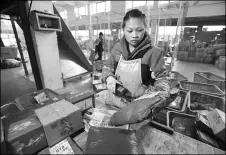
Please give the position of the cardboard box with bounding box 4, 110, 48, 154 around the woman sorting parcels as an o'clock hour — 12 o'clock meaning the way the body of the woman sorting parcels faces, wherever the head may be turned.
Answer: The cardboard box is roughly at 2 o'clock from the woman sorting parcels.

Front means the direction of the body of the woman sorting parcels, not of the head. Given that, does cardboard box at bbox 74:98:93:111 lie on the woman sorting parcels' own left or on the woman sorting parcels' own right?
on the woman sorting parcels' own right

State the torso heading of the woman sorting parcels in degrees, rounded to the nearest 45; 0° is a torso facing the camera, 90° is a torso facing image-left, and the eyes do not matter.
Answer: approximately 0°

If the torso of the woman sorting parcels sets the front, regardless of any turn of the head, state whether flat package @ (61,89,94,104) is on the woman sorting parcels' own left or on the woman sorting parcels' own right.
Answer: on the woman sorting parcels' own right

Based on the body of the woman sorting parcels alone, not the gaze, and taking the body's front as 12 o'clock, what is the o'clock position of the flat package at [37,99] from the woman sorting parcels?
The flat package is roughly at 3 o'clock from the woman sorting parcels.

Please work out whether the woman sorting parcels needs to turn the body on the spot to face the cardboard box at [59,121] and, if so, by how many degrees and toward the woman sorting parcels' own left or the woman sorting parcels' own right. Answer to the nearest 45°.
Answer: approximately 45° to the woman sorting parcels' own right

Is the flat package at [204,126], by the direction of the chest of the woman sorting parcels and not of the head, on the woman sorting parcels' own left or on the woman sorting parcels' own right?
on the woman sorting parcels' own left
